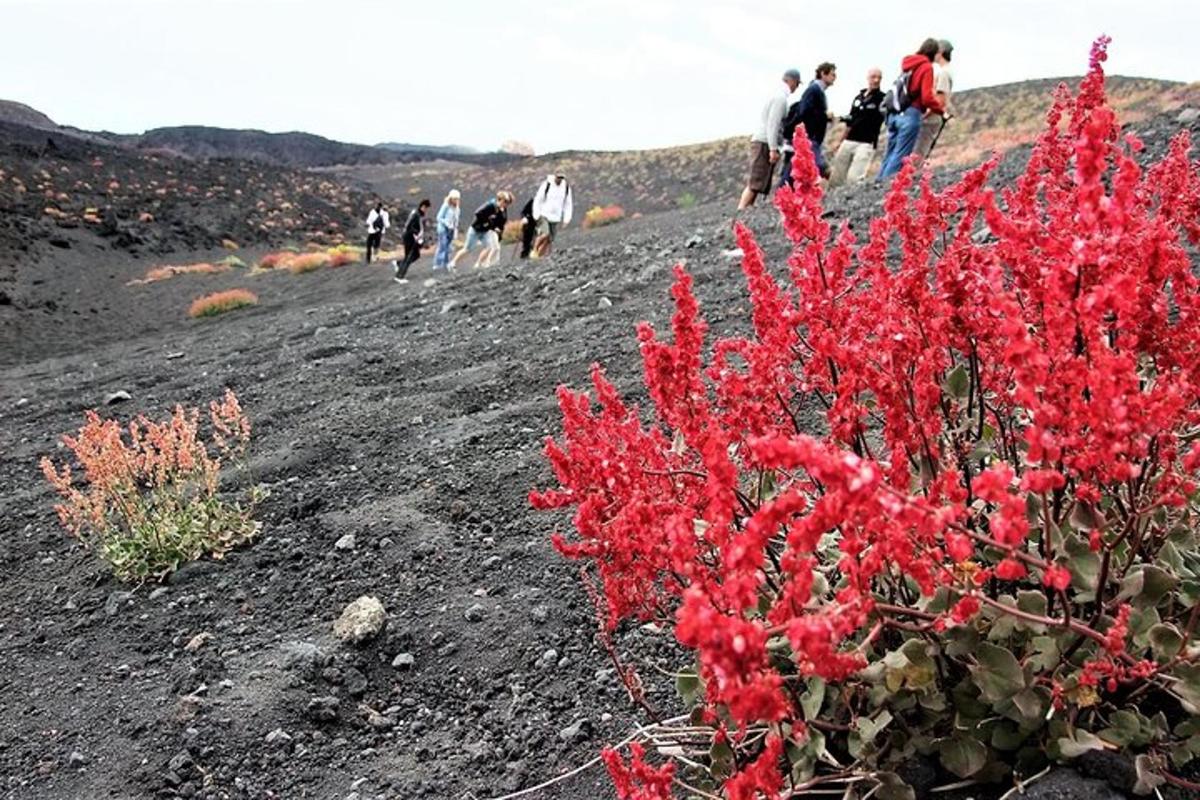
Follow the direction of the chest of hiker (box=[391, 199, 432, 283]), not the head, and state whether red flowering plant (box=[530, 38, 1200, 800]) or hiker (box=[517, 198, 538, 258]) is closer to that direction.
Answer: the hiker

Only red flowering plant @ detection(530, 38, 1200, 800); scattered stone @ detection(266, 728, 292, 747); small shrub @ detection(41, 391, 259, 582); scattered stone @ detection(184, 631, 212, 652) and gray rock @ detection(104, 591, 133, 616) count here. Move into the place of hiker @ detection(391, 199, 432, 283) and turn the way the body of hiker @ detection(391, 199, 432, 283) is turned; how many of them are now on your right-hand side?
5

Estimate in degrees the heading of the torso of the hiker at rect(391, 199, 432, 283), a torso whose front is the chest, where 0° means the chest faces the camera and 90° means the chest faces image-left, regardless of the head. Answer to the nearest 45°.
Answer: approximately 270°

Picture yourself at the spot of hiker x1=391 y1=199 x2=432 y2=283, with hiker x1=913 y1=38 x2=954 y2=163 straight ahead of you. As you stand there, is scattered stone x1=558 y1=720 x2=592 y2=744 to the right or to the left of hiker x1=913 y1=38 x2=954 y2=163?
right

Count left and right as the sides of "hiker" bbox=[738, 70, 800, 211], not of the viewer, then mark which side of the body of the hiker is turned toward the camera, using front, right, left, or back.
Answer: right

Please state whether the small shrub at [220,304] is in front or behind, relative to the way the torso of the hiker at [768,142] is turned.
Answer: behind

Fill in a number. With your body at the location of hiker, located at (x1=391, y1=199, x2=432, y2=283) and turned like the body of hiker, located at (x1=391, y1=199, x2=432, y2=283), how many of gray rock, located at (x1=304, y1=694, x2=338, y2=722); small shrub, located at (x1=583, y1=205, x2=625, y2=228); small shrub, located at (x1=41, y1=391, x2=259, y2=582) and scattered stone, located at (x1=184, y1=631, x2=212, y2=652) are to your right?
3

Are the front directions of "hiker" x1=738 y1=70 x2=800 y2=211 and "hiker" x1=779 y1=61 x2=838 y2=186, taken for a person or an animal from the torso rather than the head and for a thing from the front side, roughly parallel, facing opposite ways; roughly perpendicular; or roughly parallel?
roughly parallel
